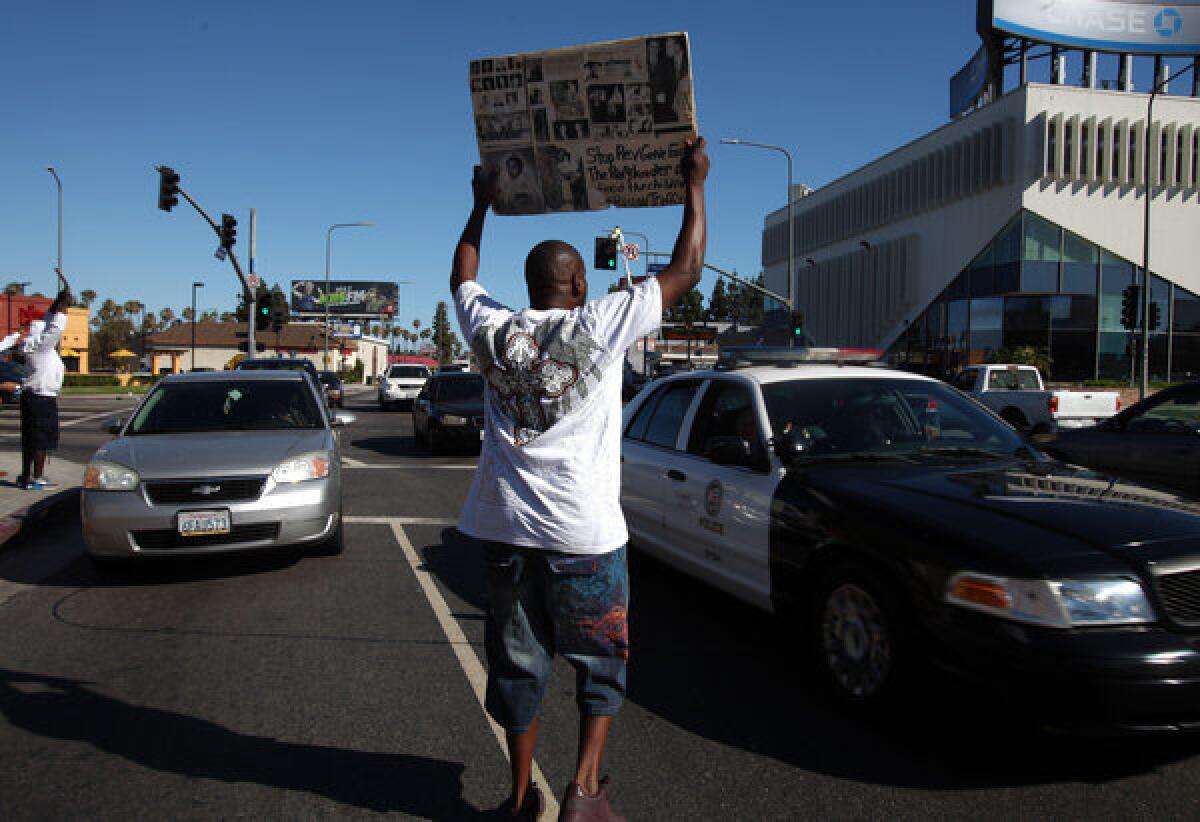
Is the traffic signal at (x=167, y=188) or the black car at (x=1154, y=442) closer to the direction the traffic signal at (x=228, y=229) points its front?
the black car

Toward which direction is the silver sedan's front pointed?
toward the camera

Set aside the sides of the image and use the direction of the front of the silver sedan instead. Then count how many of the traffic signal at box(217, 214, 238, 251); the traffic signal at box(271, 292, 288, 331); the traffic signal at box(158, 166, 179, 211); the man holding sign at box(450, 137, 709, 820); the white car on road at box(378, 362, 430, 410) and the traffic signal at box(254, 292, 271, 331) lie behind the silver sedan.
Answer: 5

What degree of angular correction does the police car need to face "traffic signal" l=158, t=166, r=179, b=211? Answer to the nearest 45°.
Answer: approximately 180°

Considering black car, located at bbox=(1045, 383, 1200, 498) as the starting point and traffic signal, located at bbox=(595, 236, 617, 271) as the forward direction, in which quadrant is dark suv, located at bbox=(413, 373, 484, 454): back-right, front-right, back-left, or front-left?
front-left

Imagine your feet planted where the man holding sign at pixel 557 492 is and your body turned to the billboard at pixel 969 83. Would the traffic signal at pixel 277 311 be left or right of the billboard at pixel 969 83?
left

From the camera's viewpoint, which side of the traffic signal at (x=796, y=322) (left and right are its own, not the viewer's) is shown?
front

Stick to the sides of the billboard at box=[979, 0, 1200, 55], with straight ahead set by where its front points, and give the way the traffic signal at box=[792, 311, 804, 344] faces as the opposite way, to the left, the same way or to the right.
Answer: the same way

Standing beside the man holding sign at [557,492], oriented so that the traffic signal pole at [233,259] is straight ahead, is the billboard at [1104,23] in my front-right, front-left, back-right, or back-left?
front-right

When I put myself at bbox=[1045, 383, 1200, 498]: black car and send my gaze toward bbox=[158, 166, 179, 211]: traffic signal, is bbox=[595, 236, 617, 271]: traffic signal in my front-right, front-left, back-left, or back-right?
front-right
